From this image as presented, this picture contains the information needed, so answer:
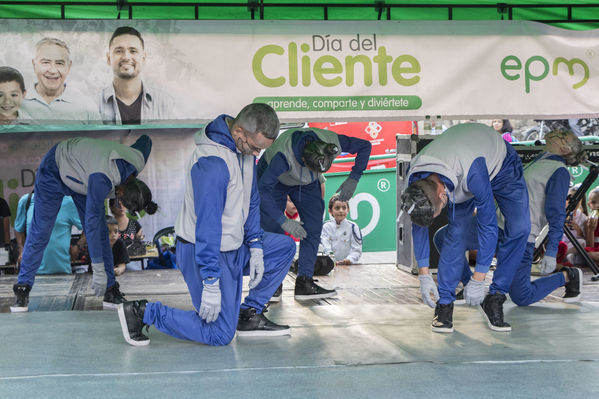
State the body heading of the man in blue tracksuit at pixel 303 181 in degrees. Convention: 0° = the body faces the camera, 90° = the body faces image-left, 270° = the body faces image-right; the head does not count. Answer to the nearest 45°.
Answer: approximately 315°

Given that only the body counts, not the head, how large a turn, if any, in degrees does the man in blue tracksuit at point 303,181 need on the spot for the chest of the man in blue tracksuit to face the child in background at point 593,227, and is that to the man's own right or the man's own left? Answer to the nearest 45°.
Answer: approximately 90° to the man's own left

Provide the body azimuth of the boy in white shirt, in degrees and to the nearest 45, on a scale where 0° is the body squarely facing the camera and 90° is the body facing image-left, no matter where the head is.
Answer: approximately 0°

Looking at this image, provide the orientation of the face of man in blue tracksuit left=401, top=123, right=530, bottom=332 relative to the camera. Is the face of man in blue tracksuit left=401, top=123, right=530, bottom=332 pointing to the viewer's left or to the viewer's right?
to the viewer's left

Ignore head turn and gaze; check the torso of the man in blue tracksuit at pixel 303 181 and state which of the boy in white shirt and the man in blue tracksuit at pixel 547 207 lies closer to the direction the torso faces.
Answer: the man in blue tracksuit
